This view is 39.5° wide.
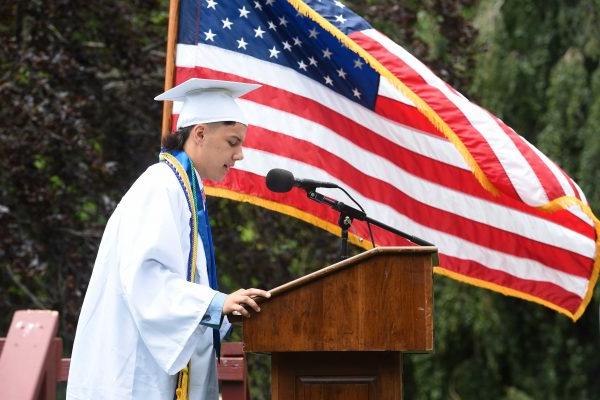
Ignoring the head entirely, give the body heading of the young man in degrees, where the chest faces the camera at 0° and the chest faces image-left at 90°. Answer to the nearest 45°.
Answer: approximately 270°

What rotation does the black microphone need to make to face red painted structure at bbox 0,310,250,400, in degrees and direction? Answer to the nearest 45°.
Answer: approximately 45° to its right

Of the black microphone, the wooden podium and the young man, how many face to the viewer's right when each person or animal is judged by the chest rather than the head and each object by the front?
2

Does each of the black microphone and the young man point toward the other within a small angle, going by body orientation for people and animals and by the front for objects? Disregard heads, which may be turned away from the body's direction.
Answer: yes

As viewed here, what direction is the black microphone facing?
to the viewer's left

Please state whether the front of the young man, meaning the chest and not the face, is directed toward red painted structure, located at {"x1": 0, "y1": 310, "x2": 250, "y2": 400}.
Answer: no

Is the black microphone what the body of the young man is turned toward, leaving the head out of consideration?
yes

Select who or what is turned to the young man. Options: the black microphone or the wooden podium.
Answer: the black microphone

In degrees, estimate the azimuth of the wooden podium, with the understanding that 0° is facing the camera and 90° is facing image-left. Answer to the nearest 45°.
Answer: approximately 270°
